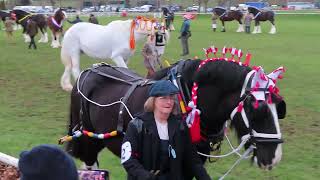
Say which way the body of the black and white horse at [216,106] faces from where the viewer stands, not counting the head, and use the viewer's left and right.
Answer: facing to the right of the viewer

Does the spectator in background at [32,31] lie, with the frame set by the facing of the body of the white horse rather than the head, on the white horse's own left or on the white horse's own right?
on the white horse's own left

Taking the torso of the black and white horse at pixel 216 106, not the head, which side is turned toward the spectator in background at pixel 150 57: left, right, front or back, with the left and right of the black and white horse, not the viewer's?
left

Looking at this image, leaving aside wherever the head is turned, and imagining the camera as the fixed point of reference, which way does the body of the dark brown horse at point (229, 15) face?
to the viewer's left

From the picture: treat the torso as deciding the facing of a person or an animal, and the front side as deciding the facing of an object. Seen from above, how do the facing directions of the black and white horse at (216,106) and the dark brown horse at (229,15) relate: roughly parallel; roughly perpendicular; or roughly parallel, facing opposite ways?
roughly parallel, facing opposite ways

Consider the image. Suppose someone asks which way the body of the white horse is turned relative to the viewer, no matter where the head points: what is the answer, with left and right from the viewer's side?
facing to the right of the viewer
